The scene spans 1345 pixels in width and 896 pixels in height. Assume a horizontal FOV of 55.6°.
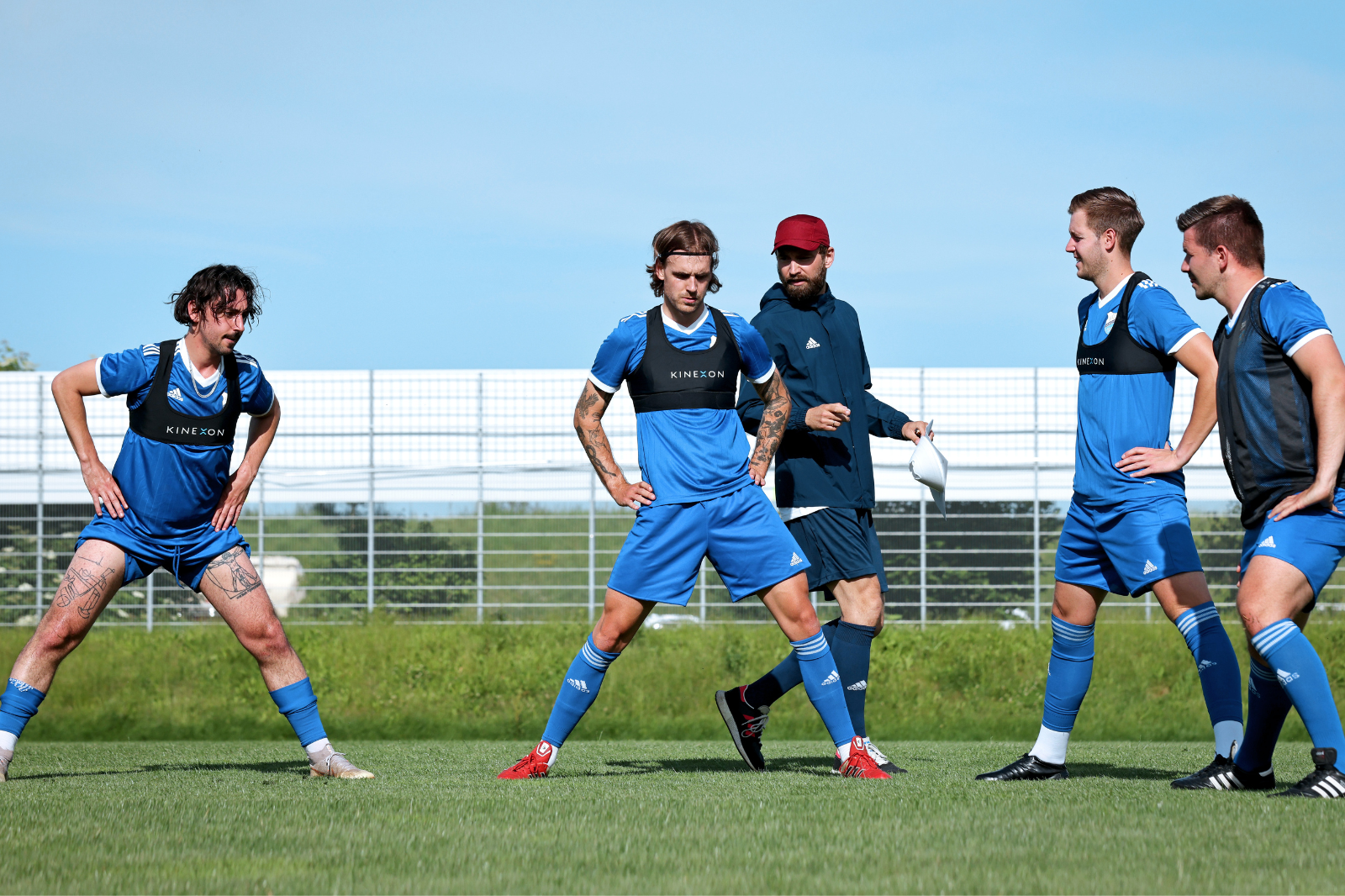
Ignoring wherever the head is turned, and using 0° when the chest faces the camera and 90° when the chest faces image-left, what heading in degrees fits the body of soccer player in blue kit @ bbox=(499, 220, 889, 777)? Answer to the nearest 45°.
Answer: approximately 0°

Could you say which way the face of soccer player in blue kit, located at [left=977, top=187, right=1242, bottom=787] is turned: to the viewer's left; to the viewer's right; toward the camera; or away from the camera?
to the viewer's left

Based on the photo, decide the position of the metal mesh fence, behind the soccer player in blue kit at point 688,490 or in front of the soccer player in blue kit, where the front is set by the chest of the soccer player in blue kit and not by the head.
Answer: behind

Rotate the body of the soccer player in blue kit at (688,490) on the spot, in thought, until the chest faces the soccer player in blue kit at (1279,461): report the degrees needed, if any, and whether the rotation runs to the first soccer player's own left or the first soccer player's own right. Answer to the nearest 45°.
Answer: approximately 45° to the first soccer player's own left

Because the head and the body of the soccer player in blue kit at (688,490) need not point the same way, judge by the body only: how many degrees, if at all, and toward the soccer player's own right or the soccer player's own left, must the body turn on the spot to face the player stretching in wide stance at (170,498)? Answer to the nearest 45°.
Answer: approximately 90° to the soccer player's own right

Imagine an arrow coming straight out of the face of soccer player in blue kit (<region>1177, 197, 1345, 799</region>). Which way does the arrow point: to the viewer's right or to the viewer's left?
to the viewer's left

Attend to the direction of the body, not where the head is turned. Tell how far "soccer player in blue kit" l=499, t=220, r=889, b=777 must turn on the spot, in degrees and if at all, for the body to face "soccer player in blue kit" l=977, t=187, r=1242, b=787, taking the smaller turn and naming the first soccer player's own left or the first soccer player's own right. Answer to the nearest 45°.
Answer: approximately 90° to the first soccer player's own left

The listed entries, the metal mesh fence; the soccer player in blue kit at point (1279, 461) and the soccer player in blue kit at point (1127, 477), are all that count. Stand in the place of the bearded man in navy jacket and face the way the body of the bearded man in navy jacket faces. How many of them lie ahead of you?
2
